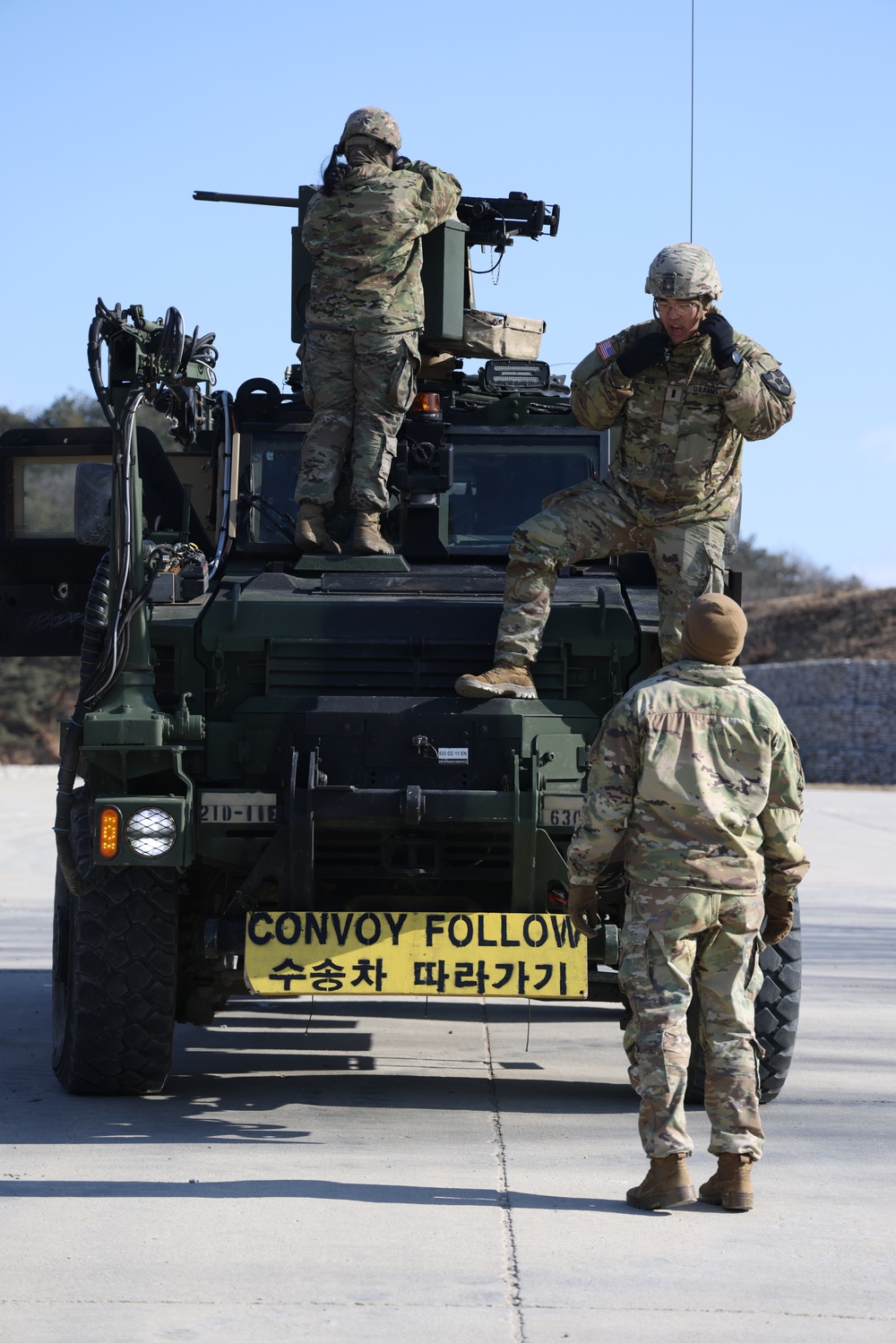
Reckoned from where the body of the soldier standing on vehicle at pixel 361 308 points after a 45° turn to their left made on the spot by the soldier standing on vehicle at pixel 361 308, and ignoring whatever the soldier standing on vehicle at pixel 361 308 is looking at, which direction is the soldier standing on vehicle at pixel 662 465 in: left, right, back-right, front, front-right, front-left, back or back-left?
back

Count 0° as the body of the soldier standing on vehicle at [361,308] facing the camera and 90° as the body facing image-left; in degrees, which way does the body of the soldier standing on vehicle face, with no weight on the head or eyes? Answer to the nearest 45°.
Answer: approximately 180°

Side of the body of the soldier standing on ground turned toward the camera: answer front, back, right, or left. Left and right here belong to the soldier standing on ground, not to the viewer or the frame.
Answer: back

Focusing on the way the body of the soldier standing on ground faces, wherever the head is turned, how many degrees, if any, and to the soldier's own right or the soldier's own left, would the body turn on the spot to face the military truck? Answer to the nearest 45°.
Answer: approximately 45° to the soldier's own left

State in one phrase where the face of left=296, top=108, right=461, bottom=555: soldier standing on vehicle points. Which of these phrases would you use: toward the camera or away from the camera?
away from the camera

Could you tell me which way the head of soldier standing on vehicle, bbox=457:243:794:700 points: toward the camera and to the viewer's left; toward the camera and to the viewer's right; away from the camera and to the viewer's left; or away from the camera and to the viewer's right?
toward the camera and to the viewer's left

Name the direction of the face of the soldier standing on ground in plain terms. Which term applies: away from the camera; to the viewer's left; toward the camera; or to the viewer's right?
away from the camera

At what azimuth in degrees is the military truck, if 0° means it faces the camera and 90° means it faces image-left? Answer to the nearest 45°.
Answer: approximately 0°

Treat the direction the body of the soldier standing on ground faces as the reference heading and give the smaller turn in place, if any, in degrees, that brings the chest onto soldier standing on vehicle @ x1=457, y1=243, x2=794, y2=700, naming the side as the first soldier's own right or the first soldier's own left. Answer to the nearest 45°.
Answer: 0° — they already face them

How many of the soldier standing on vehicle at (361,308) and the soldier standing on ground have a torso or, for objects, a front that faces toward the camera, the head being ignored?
0

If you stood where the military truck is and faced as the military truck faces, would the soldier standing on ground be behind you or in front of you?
in front

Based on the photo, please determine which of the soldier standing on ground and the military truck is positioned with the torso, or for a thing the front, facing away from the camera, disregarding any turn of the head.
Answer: the soldier standing on ground
